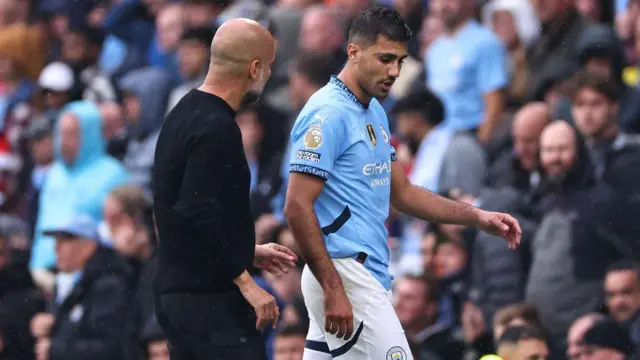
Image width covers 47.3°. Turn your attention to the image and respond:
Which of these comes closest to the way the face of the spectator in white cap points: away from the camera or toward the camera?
toward the camera

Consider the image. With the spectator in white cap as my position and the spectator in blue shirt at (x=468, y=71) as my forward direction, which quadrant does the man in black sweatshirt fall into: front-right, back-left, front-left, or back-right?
front-right

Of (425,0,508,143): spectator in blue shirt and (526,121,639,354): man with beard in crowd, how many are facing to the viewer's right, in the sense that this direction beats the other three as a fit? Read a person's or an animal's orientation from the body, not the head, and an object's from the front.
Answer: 0

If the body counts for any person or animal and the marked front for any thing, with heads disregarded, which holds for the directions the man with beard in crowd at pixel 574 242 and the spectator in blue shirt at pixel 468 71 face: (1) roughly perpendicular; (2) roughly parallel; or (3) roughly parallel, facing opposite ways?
roughly parallel

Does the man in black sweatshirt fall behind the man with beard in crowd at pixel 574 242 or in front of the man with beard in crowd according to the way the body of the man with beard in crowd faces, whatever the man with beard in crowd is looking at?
in front

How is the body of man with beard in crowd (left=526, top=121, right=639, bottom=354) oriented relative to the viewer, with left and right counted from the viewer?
facing the viewer and to the left of the viewer

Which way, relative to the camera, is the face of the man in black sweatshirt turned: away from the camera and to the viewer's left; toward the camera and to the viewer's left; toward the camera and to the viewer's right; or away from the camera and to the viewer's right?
away from the camera and to the viewer's right

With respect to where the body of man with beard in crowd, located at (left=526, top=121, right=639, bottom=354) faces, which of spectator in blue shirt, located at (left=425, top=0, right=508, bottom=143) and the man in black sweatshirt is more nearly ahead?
the man in black sweatshirt

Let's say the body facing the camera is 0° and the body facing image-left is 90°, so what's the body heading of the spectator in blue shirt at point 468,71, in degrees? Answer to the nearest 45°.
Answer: approximately 45°

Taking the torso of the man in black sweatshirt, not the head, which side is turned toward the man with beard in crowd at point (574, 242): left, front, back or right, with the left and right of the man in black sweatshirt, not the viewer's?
front

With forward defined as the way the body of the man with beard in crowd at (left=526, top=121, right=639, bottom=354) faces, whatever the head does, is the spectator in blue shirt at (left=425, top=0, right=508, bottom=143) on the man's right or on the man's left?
on the man's right

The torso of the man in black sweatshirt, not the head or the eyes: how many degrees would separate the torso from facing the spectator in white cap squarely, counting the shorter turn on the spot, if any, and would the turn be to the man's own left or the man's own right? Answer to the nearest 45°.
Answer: approximately 45° to the man's own left

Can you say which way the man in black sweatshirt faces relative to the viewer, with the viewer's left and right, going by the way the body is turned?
facing away from the viewer and to the right of the viewer
